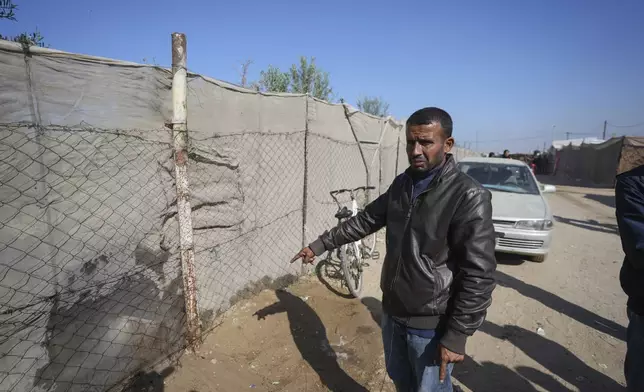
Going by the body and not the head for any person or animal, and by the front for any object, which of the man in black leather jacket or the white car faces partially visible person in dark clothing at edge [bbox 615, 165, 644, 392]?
the white car

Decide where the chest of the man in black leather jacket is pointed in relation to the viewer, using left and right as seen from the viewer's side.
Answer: facing the viewer and to the left of the viewer

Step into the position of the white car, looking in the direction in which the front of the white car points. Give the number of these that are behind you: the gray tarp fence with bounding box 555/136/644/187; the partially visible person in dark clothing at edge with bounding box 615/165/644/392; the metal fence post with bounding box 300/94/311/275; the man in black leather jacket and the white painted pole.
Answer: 1

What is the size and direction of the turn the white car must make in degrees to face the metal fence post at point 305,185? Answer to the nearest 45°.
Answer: approximately 45° to its right

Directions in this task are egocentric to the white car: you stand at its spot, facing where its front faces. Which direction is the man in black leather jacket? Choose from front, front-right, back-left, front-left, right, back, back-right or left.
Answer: front

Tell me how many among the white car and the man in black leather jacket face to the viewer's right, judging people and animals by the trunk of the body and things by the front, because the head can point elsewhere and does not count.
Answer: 0

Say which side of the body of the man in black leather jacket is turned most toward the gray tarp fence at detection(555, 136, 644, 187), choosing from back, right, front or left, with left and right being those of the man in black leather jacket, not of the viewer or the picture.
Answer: back

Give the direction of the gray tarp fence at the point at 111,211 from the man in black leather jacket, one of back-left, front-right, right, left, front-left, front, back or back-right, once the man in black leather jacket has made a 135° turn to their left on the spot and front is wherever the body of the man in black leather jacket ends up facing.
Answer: back

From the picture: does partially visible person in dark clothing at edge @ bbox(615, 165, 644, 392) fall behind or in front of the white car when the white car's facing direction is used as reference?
in front

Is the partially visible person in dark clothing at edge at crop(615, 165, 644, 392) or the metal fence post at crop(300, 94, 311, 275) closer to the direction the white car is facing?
the partially visible person in dark clothing at edge

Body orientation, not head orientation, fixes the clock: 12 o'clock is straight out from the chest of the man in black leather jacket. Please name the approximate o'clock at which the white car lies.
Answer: The white car is roughly at 5 o'clock from the man in black leather jacket.

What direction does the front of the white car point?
toward the camera
